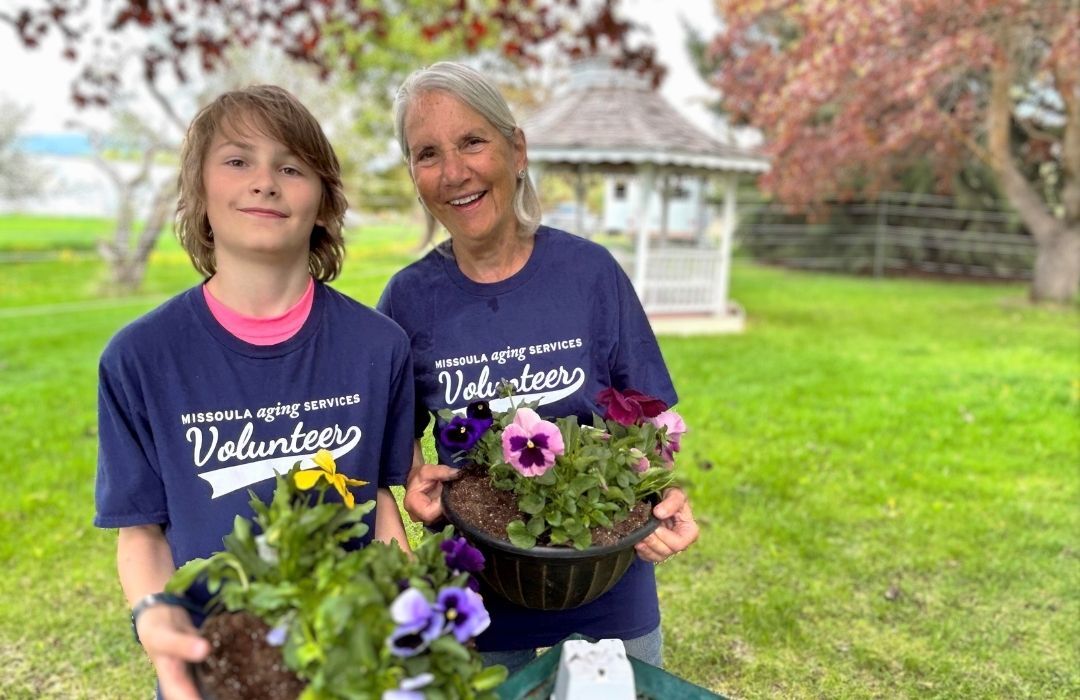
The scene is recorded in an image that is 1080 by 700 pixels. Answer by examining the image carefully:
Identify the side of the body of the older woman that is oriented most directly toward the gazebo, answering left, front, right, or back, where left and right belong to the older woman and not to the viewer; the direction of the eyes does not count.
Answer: back

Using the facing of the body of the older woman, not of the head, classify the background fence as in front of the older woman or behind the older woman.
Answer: behind

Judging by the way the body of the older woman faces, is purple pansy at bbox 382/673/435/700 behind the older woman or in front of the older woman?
in front

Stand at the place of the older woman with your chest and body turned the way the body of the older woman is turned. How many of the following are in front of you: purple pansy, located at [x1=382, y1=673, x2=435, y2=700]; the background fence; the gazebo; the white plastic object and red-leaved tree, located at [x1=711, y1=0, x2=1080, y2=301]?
2

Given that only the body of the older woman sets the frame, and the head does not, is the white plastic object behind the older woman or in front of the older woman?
in front

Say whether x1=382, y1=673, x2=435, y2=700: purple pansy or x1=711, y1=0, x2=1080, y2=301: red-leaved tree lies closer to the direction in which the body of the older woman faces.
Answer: the purple pansy

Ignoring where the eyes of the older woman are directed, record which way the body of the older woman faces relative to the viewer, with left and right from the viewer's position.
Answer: facing the viewer

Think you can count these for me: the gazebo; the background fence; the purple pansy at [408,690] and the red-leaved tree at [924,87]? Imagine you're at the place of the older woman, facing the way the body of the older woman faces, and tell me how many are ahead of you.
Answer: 1

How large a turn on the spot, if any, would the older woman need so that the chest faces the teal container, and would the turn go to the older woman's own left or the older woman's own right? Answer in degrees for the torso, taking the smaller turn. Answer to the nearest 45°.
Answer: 0° — they already face it

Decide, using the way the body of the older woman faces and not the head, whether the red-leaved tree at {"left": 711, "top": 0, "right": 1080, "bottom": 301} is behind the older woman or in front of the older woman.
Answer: behind

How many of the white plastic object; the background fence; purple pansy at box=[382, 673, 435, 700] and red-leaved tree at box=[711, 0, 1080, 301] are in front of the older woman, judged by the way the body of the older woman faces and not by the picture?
2
